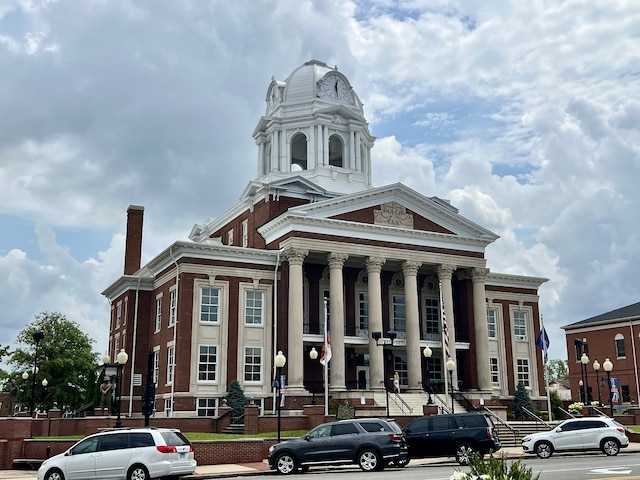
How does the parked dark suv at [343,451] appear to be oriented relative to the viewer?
to the viewer's left

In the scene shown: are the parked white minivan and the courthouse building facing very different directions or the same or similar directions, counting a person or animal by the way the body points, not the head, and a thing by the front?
very different directions

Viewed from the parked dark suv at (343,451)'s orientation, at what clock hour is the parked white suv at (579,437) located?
The parked white suv is roughly at 5 o'clock from the parked dark suv.

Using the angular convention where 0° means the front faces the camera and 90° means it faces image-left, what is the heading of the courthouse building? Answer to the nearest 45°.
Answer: approximately 315°
